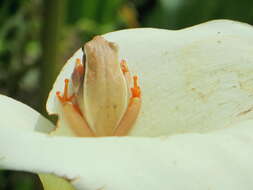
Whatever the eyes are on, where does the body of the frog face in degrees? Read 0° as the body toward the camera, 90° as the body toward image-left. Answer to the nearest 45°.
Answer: approximately 180°
